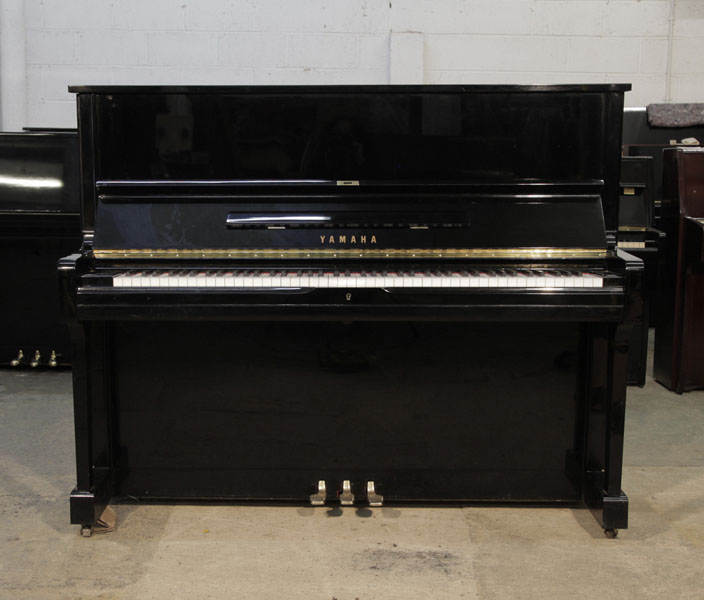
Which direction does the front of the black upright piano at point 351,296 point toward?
toward the camera

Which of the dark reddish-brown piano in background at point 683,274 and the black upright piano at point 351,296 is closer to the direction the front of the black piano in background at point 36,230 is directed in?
the black upright piano

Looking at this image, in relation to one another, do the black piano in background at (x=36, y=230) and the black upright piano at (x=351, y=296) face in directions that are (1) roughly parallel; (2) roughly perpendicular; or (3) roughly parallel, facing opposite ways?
roughly parallel

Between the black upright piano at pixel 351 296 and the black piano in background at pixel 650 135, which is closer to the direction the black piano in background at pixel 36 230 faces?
the black upright piano

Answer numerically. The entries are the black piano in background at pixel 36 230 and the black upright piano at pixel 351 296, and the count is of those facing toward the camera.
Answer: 2

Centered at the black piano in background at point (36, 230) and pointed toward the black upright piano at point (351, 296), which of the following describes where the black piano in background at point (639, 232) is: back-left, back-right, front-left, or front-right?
front-left

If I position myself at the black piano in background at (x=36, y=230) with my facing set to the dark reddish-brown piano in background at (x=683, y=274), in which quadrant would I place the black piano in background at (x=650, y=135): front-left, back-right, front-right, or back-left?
front-left

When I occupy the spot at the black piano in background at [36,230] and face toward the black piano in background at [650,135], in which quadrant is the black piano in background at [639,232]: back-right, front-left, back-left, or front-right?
front-right

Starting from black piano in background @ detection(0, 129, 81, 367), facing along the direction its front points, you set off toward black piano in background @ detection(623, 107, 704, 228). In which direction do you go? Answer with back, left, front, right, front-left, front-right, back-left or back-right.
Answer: left

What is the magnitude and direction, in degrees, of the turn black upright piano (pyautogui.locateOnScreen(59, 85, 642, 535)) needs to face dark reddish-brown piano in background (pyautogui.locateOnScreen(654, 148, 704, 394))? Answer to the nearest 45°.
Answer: approximately 135° to its left

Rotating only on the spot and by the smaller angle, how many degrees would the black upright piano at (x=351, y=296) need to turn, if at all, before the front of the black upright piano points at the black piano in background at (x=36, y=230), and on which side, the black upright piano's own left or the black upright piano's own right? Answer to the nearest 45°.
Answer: approximately 135° to the black upright piano's own right

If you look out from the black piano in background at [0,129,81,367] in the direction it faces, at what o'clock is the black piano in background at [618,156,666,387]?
the black piano in background at [618,156,666,387] is roughly at 10 o'clock from the black piano in background at [0,129,81,367].

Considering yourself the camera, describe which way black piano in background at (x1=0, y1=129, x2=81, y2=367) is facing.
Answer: facing the viewer
